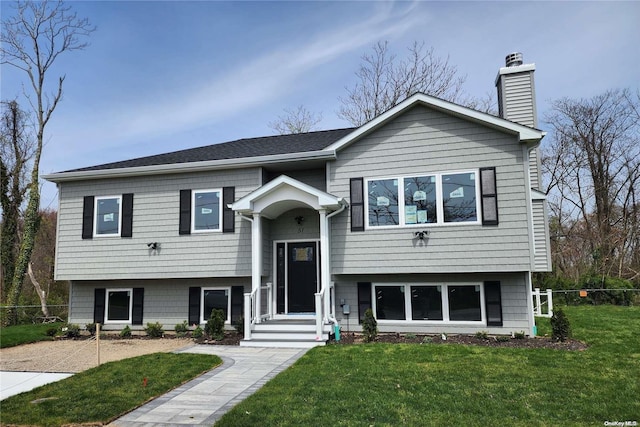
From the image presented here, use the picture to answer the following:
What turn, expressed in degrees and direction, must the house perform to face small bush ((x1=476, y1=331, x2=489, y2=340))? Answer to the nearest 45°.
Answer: approximately 45° to its left

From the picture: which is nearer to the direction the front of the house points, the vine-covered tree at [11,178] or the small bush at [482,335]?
the small bush

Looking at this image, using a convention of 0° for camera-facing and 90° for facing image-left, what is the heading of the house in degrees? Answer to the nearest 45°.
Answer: approximately 0°

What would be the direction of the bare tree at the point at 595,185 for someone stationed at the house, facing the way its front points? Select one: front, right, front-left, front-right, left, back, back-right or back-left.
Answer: back-left

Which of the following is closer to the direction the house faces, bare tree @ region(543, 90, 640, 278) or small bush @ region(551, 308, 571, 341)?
the small bush

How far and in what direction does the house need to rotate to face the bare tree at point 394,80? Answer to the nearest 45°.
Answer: approximately 180°

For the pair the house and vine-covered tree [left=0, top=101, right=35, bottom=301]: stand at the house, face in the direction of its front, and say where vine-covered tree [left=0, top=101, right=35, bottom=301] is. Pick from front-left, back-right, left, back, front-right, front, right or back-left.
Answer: back-right

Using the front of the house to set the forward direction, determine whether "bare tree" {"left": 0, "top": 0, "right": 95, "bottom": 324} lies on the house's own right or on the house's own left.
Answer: on the house's own right

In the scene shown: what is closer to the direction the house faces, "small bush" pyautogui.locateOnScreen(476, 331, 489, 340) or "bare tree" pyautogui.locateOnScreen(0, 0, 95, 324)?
the small bush

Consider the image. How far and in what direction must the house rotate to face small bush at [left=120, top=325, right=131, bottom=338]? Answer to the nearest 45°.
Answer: approximately 90° to its right
